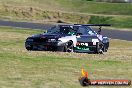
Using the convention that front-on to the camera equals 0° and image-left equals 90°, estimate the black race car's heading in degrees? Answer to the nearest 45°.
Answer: approximately 45°
